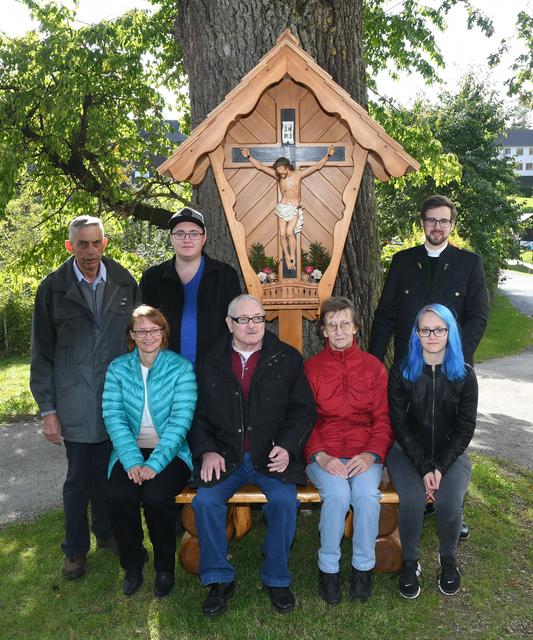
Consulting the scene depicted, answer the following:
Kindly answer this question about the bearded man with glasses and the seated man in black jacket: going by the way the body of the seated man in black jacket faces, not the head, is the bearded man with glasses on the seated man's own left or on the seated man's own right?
on the seated man's own left

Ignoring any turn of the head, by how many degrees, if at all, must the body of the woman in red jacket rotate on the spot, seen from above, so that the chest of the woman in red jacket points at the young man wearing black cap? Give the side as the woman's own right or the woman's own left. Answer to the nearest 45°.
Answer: approximately 90° to the woman's own right

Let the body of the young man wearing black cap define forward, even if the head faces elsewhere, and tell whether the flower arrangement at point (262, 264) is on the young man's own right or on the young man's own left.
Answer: on the young man's own left

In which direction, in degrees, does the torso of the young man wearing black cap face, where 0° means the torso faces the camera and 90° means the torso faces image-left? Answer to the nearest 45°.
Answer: approximately 0°

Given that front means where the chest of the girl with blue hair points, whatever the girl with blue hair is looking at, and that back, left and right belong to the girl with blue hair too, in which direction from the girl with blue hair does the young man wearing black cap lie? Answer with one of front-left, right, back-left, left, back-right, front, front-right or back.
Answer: right
